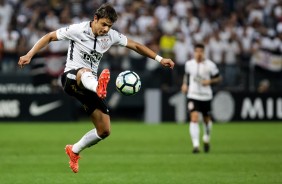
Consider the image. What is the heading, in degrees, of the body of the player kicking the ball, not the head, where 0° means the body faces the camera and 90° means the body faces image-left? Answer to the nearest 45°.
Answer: approximately 315°

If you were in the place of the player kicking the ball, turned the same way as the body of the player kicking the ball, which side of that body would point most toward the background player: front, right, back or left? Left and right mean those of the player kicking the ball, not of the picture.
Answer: left

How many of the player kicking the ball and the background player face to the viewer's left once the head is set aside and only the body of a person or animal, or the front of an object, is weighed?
0

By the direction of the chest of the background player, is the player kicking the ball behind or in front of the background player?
in front

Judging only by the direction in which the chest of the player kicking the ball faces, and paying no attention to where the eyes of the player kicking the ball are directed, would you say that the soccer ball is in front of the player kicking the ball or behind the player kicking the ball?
in front

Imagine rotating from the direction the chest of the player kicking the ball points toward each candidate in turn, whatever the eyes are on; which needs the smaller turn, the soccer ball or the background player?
the soccer ball

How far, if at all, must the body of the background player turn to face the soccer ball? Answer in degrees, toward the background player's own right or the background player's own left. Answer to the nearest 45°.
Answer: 0° — they already face it
